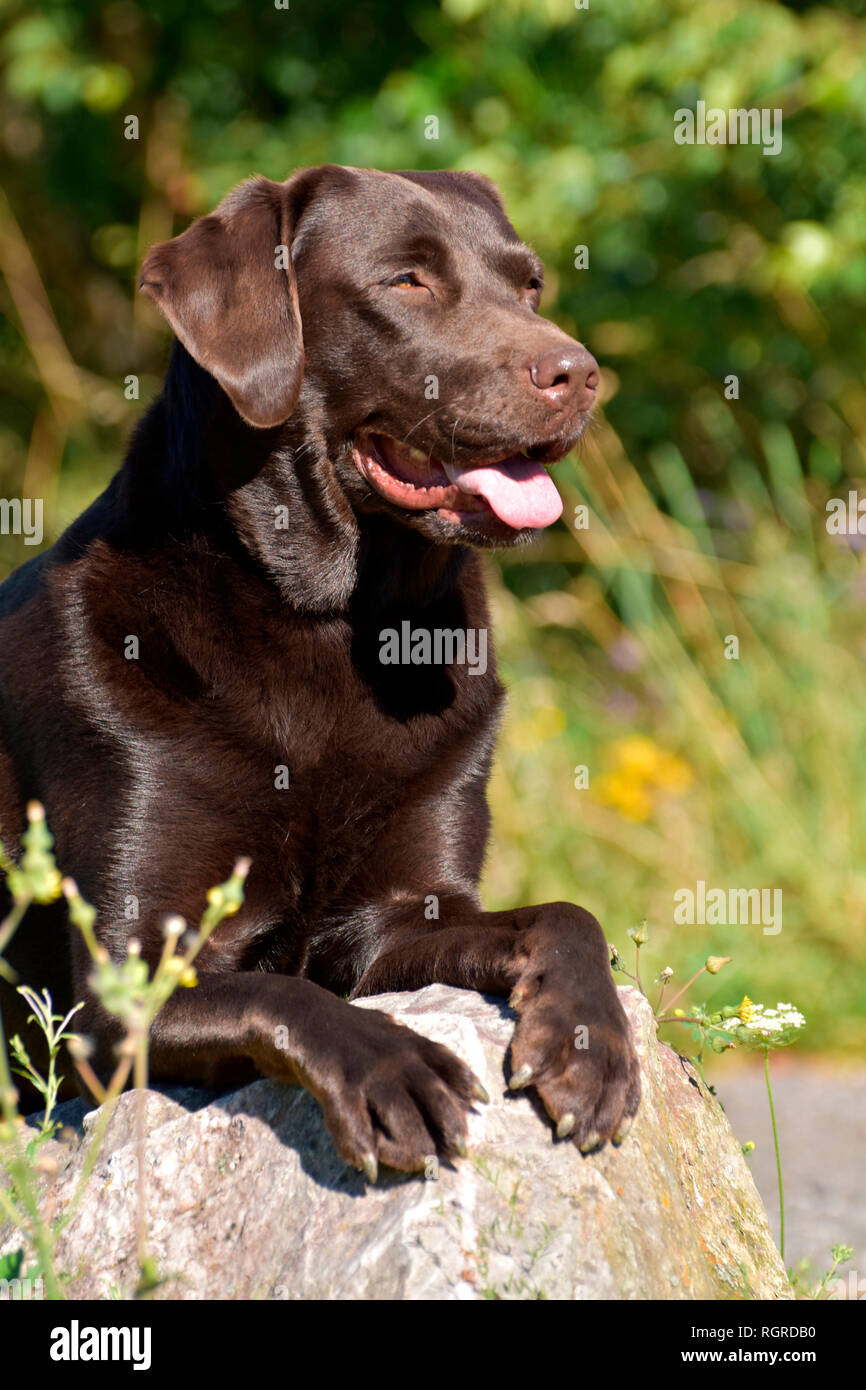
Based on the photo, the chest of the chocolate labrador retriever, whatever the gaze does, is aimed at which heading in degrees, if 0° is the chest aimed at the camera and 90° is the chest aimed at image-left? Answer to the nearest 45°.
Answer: approximately 315°
